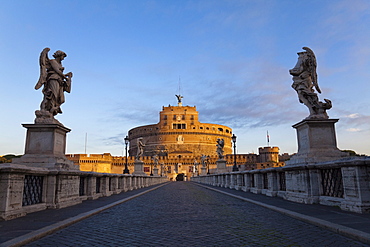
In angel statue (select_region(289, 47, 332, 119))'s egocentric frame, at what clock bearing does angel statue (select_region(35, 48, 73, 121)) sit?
angel statue (select_region(35, 48, 73, 121)) is roughly at 11 o'clock from angel statue (select_region(289, 47, 332, 119)).

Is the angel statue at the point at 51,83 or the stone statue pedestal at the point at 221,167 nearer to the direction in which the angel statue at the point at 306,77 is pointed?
the angel statue

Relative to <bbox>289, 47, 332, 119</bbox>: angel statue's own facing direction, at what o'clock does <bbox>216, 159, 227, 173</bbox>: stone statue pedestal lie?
The stone statue pedestal is roughly at 2 o'clock from the angel statue.

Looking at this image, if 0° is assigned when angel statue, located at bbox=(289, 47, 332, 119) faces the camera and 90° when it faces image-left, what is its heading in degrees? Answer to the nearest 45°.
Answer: approximately 90°
